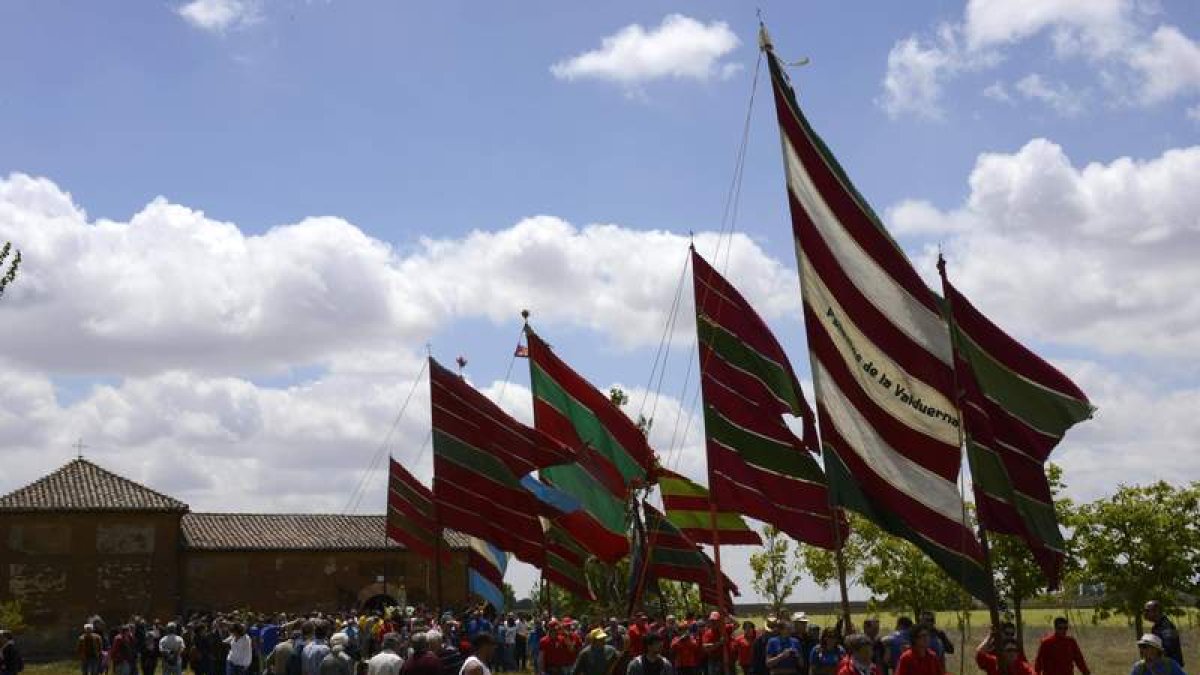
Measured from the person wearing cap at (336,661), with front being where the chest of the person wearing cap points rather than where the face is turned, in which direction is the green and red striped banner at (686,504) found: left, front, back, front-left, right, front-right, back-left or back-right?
front-right

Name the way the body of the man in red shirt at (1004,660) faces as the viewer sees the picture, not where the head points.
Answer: toward the camera

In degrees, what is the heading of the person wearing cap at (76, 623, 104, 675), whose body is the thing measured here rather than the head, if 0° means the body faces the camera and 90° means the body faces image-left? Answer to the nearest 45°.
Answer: approximately 180°

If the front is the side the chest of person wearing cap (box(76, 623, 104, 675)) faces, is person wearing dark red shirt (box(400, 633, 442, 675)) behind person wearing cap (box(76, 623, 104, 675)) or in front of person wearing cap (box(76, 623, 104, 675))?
behind

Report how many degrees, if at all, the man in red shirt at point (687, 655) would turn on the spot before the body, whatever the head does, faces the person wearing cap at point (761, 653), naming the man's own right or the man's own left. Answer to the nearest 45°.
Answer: approximately 90° to the man's own left

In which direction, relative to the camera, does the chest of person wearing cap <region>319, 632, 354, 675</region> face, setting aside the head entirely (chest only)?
away from the camera

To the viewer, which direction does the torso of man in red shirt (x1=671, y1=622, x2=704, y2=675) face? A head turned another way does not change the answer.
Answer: away from the camera

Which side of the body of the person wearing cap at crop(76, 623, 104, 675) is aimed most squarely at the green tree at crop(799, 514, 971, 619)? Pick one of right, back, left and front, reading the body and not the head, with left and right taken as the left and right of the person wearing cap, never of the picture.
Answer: right

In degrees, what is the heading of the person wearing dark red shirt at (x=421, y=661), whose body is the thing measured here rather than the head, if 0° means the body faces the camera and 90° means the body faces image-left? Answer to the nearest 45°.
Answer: approximately 180°
